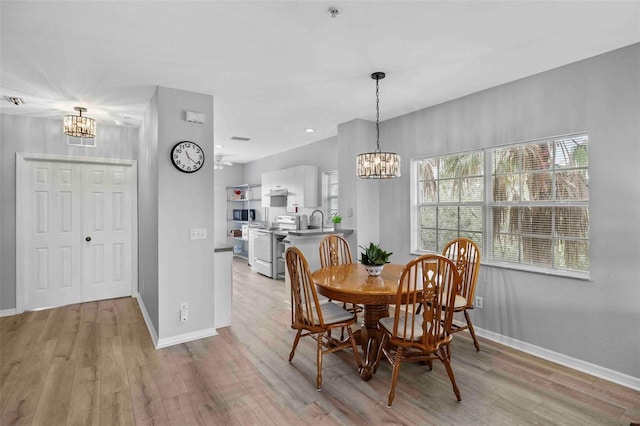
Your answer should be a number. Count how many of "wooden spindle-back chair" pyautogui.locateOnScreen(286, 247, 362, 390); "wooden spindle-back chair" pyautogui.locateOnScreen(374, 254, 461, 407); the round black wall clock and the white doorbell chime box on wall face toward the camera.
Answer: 2

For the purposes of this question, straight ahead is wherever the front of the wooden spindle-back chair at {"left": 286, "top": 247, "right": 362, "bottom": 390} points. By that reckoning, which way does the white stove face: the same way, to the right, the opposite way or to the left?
the opposite way

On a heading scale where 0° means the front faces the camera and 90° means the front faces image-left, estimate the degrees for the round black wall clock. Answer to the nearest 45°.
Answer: approximately 0°

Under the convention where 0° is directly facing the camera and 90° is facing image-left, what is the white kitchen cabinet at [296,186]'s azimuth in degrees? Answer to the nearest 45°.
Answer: approximately 45°

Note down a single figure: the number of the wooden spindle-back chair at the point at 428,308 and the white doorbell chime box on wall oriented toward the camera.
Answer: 1

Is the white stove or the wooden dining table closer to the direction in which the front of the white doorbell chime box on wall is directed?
the wooden dining table

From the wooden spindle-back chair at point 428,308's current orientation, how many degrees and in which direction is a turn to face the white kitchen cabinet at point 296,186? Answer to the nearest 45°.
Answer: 0° — it already faces it

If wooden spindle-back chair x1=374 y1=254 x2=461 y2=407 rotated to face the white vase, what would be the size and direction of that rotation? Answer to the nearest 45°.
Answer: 0° — it already faces it

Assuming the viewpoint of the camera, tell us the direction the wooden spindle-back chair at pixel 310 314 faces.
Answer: facing away from the viewer and to the right of the viewer

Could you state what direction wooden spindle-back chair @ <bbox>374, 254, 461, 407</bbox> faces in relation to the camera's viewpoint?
facing away from the viewer and to the left of the viewer

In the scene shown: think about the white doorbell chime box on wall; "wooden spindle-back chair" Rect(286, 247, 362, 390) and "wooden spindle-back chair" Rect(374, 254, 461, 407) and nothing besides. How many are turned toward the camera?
1

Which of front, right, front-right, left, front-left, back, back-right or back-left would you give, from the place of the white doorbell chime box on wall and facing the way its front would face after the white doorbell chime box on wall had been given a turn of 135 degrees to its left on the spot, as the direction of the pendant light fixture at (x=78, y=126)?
left

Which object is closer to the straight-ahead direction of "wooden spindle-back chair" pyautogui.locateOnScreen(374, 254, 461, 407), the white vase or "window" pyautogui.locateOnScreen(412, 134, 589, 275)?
the white vase

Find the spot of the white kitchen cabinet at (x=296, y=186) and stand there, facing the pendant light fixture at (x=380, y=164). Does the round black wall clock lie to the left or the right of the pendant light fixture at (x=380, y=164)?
right

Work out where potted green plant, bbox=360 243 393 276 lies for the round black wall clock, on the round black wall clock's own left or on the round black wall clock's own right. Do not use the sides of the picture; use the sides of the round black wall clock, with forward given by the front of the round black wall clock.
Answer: on the round black wall clock's own left
